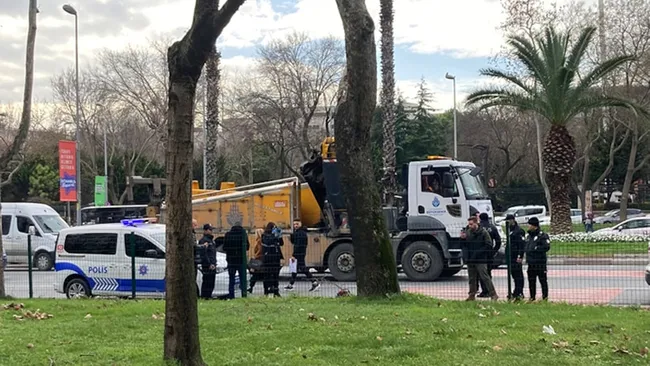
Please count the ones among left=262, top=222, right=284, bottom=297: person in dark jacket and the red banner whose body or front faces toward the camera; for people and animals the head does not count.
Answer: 1

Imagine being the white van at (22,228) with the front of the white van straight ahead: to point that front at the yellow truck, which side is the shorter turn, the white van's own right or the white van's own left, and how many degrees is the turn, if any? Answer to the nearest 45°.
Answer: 0° — it already faces it

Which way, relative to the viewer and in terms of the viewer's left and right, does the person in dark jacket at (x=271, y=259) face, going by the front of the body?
facing away from the viewer

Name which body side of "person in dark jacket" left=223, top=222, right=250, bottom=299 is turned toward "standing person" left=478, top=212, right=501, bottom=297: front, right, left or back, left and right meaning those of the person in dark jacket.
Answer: right

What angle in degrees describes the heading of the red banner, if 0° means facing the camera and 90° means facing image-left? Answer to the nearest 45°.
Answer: approximately 0°

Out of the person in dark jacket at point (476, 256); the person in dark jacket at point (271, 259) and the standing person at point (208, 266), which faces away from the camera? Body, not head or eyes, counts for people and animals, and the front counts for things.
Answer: the person in dark jacket at point (271, 259)

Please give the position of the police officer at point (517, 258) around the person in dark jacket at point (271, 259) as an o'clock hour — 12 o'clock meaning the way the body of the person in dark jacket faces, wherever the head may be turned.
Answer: The police officer is roughly at 4 o'clock from the person in dark jacket.

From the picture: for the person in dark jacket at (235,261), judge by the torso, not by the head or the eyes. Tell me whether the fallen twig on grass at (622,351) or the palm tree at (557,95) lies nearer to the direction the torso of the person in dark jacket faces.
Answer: the palm tree

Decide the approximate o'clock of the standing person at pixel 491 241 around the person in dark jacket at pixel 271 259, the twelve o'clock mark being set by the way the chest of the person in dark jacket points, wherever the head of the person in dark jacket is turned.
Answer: The standing person is roughly at 3 o'clock from the person in dark jacket.

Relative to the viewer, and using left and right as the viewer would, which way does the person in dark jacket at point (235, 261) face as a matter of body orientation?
facing away from the viewer

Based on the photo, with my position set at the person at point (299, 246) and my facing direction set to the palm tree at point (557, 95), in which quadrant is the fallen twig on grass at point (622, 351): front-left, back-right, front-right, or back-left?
back-right
